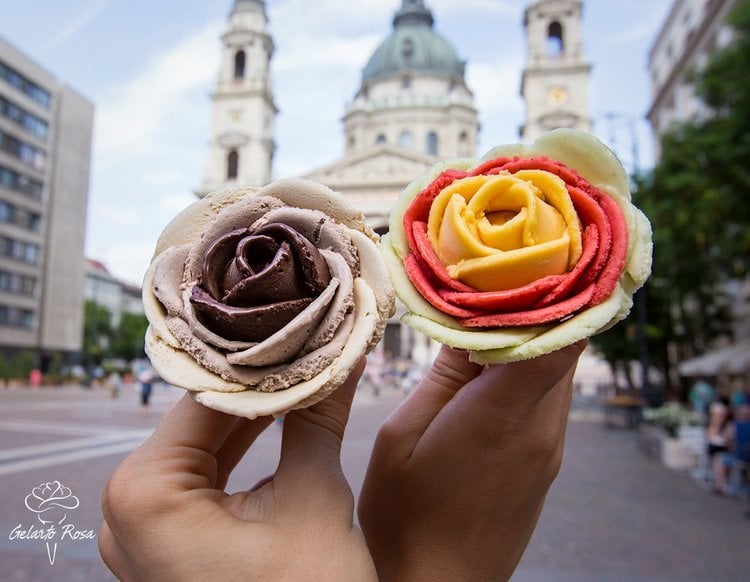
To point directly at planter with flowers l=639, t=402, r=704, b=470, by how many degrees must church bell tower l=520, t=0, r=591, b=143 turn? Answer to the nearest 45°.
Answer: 0° — it already faces it

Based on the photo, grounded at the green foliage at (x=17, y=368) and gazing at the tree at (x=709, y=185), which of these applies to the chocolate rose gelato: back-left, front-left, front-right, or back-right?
front-right

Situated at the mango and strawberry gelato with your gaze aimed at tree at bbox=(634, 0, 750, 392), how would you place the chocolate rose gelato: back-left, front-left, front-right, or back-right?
back-left

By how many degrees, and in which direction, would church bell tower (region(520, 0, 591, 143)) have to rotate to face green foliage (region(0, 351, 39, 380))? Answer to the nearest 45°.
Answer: approximately 45° to its right

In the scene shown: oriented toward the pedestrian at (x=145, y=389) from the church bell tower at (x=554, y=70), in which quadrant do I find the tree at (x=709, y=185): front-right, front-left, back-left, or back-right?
front-left

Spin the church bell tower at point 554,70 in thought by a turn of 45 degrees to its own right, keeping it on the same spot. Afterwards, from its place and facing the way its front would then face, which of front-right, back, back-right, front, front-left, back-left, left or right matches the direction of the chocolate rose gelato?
front-left

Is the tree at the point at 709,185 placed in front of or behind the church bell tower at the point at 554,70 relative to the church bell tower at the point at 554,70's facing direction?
in front

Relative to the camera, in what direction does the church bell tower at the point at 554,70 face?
facing the viewer

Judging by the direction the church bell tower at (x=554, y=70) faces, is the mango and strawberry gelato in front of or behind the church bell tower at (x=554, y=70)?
in front

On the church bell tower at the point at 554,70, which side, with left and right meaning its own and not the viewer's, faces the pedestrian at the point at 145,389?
front
